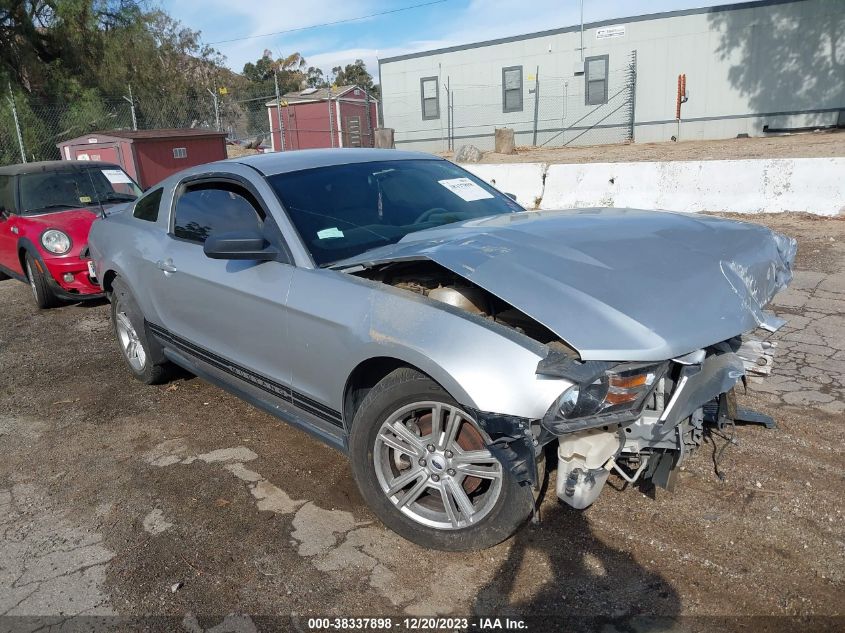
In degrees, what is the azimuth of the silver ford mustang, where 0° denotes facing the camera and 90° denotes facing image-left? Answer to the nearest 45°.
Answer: approximately 315°

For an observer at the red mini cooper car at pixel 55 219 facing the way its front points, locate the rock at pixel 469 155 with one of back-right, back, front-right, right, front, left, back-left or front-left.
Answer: left

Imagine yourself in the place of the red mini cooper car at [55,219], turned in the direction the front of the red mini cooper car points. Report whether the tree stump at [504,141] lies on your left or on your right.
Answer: on your left

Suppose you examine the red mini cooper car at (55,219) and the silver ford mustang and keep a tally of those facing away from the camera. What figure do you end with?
0

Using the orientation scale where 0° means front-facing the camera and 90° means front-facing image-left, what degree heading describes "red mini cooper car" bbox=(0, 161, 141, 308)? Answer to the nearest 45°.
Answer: approximately 315°

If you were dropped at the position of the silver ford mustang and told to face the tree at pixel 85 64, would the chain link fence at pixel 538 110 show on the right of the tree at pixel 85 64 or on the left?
right

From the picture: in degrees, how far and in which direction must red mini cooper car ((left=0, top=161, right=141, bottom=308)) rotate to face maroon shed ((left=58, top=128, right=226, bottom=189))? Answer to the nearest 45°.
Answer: approximately 135° to its left

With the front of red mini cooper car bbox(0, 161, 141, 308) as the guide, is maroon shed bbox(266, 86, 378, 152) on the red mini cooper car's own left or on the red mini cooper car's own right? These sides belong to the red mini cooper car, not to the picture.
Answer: on the red mini cooper car's own left

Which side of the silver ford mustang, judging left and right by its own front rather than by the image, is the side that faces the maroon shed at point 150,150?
back

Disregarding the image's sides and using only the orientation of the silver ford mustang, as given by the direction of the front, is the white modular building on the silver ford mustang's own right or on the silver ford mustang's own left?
on the silver ford mustang's own left

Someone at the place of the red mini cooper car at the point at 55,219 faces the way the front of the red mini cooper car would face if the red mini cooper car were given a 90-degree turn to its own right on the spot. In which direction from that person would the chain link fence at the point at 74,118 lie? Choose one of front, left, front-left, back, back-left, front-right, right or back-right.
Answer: back-right

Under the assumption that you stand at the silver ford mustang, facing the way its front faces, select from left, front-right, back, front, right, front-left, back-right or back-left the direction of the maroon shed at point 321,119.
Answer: back-left

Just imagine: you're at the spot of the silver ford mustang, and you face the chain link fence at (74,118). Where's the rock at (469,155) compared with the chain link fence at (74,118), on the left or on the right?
right
